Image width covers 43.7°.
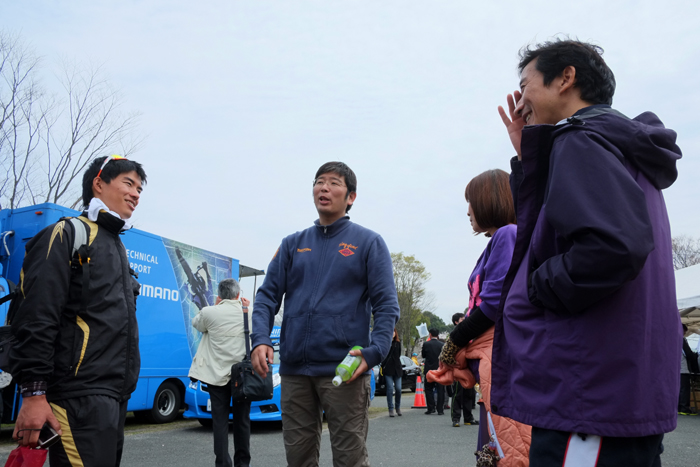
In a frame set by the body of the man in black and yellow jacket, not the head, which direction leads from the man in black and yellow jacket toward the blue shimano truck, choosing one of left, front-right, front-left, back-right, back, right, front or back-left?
back-left

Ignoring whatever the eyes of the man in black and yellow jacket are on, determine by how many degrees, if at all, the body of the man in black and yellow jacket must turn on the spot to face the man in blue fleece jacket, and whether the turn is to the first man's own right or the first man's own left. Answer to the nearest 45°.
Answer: approximately 45° to the first man's own left

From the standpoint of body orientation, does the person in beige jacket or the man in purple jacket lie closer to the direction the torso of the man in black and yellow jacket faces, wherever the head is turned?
the man in purple jacket

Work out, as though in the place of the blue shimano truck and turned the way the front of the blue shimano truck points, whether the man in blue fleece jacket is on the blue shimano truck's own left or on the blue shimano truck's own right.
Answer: on the blue shimano truck's own left

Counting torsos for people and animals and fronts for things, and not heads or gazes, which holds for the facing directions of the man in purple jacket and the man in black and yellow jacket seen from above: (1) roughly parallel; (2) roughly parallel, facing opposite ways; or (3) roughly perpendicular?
roughly parallel, facing opposite ways

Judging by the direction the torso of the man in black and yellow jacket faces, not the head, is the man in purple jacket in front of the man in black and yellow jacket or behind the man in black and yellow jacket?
in front

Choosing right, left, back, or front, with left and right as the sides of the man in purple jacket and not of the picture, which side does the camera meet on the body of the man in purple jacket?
left

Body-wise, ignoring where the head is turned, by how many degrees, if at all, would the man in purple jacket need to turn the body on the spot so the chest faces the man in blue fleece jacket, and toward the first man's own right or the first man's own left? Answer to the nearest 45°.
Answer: approximately 45° to the first man's own right

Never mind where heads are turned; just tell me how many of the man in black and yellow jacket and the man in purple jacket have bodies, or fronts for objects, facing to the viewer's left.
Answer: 1

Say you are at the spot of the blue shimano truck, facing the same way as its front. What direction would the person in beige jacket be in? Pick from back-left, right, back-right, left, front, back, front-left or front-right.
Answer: front-left

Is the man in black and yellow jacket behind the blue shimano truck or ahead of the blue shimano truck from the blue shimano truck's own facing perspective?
ahead

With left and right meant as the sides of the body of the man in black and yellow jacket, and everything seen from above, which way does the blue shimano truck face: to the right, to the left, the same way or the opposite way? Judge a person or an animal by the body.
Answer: to the right

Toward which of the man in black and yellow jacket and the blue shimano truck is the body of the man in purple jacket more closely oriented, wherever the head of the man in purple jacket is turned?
the man in black and yellow jacket

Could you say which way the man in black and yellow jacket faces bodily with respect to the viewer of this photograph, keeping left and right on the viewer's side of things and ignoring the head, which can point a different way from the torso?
facing the viewer and to the right of the viewer

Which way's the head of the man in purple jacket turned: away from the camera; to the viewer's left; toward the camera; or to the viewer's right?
to the viewer's left
